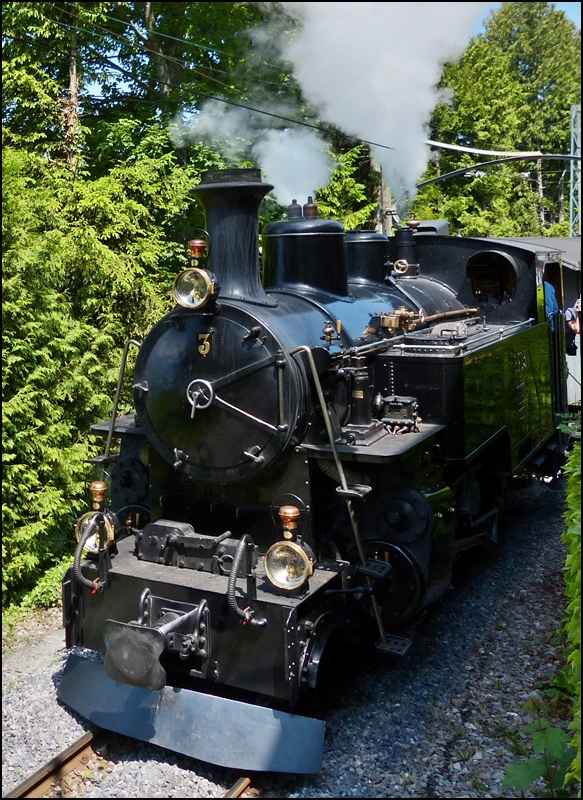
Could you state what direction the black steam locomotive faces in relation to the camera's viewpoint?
facing the viewer and to the left of the viewer

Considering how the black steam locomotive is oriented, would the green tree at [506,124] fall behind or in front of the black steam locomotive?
behind
